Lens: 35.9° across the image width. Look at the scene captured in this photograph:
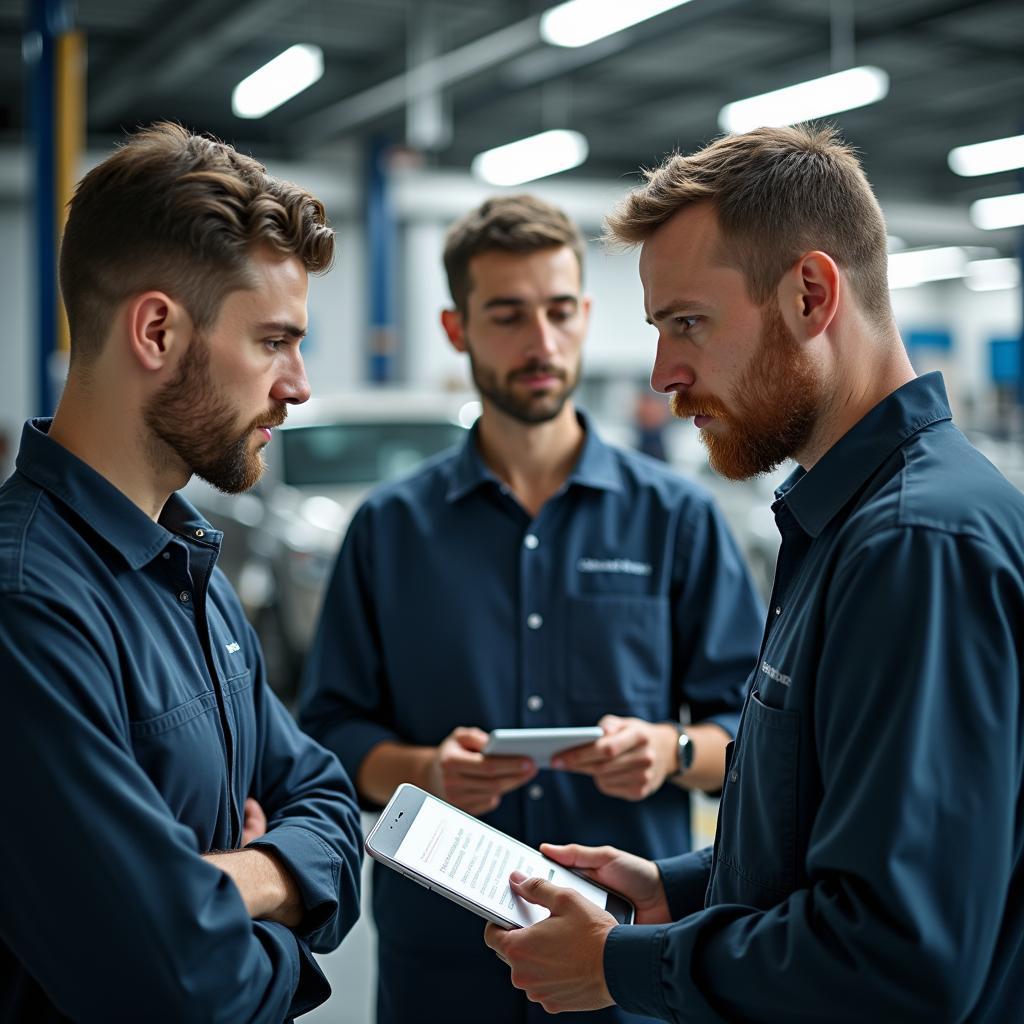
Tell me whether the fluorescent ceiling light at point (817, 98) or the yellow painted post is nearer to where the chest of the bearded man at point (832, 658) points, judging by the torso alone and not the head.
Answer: the yellow painted post

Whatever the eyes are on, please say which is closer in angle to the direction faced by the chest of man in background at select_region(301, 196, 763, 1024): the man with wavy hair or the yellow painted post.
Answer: the man with wavy hair

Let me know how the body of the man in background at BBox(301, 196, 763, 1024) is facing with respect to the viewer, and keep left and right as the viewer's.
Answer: facing the viewer

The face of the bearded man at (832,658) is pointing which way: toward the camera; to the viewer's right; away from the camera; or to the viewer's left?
to the viewer's left

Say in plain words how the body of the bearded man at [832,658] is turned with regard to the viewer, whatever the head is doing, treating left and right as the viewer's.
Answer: facing to the left of the viewer

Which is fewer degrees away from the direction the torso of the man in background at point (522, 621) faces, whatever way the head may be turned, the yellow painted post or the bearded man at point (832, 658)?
the bearded man

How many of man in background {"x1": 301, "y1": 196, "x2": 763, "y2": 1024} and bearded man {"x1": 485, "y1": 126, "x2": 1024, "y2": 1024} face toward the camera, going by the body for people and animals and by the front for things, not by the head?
1

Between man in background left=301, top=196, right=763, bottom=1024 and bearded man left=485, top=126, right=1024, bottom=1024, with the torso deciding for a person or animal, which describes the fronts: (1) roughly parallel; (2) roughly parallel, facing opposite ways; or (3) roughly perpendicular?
roughly perpendicular

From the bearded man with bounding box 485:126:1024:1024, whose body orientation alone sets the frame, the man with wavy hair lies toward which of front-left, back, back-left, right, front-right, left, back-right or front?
front

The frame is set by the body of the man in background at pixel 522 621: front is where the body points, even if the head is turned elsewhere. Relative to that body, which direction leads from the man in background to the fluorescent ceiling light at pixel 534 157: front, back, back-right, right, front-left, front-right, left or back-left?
back

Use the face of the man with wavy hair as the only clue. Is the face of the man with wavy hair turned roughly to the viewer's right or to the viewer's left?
to the viewer's right

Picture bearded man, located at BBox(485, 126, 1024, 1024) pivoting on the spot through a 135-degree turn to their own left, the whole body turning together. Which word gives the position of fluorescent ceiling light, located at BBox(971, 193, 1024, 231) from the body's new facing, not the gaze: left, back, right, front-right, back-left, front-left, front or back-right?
back-left

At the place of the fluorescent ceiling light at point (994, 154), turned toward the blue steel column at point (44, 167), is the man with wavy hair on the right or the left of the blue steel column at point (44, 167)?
left
